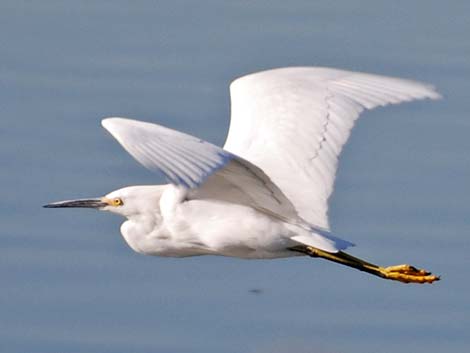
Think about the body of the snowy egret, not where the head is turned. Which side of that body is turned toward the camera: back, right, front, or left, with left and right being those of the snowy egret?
left
